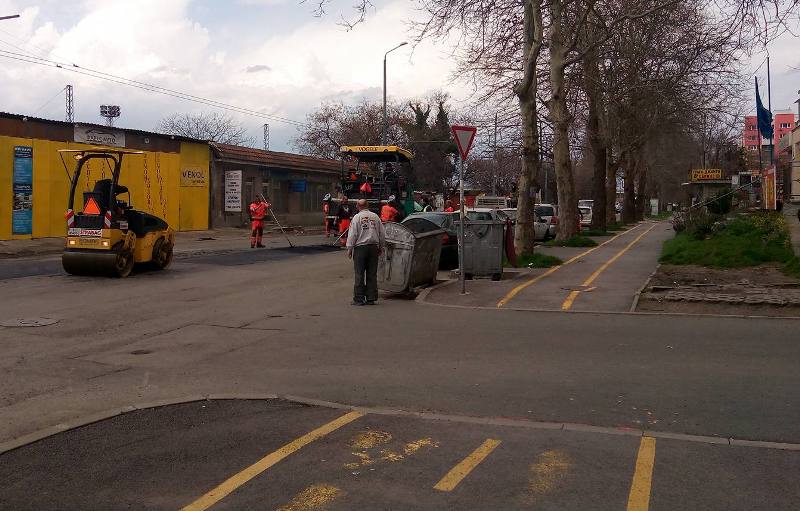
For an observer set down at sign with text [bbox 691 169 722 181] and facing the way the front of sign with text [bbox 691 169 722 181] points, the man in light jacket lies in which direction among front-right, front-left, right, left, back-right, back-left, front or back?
front

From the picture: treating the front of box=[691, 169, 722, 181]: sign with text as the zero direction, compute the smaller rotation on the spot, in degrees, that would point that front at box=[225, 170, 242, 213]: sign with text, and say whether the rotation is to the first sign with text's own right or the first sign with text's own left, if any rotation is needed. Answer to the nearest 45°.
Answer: approximately 45° to the first sign with text's own right

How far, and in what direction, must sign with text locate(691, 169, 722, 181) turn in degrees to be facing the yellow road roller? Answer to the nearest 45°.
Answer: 0° — it already faces it

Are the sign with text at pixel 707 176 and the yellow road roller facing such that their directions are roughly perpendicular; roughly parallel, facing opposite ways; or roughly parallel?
roughly parallel, facing opposite ways

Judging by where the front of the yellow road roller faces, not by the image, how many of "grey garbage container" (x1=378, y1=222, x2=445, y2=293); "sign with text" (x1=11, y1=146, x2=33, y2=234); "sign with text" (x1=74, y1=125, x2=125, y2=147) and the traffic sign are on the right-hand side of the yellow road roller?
2

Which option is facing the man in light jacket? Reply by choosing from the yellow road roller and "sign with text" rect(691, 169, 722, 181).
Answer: the sign with text

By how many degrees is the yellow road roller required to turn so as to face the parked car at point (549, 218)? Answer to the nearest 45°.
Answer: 0° — it already faces it

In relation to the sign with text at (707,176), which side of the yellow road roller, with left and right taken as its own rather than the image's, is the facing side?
front

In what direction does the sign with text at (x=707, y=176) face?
toward the camera
